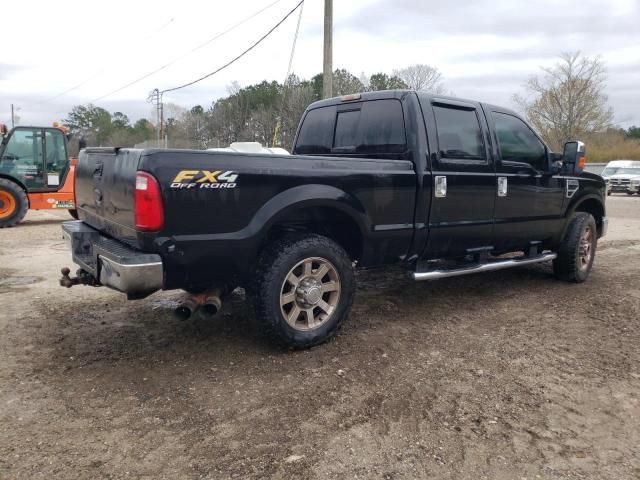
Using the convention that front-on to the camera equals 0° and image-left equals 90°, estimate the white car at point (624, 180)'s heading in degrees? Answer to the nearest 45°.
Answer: approximately 45°

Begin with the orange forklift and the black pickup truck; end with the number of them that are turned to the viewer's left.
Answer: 1

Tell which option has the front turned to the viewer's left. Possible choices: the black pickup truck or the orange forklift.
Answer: the orange forklift

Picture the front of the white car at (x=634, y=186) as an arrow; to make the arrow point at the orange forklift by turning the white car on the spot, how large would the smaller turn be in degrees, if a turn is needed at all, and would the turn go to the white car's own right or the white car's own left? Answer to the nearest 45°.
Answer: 0° — it already faces it

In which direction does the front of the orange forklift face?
to the viewer's left

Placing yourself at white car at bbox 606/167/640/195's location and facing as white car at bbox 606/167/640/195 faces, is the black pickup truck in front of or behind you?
in front

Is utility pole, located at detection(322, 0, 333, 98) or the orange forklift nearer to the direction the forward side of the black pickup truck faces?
the utility pole

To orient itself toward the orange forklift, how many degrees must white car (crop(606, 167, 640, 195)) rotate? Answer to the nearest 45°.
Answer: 0° — it already faces it

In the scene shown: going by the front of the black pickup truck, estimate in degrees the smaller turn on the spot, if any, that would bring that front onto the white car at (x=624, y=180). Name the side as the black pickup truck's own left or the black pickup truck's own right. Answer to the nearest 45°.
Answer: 0° — it already faces it

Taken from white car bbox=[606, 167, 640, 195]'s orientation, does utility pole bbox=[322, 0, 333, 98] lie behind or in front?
in front

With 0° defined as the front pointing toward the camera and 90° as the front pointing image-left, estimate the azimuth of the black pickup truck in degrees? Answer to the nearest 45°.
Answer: approximately 225°

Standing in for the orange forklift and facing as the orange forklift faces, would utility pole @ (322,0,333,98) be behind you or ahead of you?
behind
